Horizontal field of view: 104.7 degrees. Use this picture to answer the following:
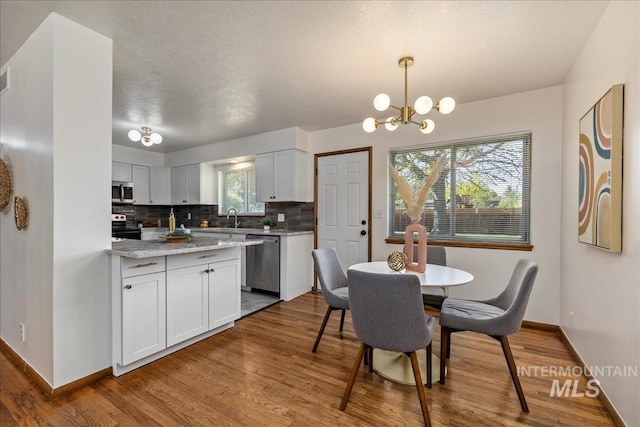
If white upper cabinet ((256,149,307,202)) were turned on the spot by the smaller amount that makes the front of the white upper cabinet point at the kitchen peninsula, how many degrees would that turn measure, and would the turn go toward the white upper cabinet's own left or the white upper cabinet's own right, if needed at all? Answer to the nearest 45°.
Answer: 0° — it already faces it

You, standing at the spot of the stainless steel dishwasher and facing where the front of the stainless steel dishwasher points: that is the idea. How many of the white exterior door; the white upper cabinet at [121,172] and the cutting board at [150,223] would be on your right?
2

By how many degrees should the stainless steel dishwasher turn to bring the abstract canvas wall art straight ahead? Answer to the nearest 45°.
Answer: approximately 90° to its left

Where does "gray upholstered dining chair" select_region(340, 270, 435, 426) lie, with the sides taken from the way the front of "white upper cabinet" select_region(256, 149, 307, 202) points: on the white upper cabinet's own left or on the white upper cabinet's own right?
on the white upper cabinet's own left

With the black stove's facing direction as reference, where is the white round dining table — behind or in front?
in front

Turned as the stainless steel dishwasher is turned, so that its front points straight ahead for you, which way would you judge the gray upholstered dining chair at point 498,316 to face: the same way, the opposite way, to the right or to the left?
to the right

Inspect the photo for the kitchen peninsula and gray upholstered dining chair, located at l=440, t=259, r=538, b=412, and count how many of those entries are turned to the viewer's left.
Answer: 1

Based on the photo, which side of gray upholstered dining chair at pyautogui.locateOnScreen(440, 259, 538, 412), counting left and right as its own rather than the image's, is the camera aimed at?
left
